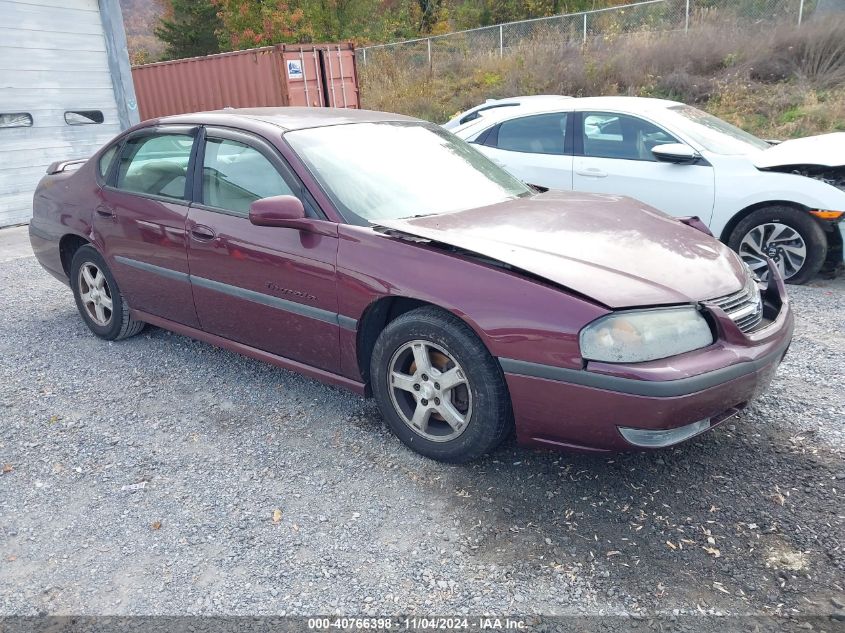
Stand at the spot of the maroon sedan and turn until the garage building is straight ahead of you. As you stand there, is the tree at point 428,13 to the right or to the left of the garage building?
right

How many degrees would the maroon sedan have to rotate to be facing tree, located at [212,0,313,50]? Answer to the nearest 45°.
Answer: approximately 135° to its left

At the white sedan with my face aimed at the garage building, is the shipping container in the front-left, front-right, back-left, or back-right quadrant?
front-right

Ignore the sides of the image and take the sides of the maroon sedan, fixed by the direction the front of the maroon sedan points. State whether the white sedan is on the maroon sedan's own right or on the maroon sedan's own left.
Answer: on the maroon sedan's own left

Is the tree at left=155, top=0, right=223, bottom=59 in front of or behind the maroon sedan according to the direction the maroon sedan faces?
behind

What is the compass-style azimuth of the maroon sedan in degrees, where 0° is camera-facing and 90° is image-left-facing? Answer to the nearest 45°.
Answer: approximately 315°

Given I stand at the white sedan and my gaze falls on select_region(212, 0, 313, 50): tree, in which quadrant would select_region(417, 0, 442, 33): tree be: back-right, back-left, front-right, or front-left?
front-right

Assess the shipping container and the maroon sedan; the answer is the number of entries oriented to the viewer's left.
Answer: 0

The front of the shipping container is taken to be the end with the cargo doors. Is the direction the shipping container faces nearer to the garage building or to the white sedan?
the white sedan

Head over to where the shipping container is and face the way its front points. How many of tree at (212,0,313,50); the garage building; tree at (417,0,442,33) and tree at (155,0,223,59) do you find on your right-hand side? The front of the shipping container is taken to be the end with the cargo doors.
1

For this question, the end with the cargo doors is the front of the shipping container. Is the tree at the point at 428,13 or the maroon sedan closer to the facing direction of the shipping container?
the maroon sedan

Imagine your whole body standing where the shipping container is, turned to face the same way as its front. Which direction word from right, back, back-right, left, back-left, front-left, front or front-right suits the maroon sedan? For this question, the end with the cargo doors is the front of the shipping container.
front-right

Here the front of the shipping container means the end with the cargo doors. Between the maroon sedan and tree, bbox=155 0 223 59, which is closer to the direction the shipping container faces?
the maroon sedan

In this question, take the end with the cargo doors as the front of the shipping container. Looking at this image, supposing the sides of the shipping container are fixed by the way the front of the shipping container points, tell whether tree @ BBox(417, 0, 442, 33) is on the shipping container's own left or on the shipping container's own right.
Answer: on the shipping container's own left

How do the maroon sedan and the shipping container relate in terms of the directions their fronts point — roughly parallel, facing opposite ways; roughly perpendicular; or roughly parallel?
roughly parallel

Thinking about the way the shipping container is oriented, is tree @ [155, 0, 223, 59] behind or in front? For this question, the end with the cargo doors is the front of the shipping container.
behind

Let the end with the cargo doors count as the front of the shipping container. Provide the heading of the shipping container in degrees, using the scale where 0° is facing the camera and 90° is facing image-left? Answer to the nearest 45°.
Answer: approximately 315°
